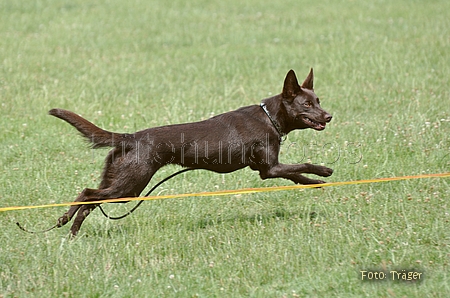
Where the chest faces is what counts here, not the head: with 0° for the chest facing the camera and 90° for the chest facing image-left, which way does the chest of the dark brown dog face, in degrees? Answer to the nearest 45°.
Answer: approximately 270°
